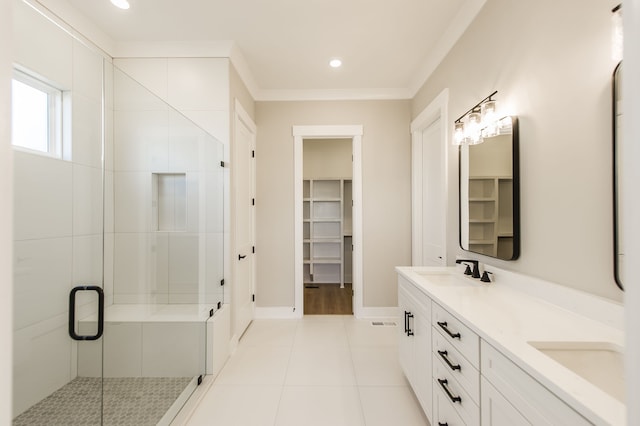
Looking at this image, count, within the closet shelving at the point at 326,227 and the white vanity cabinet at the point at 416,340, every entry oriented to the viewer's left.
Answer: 1

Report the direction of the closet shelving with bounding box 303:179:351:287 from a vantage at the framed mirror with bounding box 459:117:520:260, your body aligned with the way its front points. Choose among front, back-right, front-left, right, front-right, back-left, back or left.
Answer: right

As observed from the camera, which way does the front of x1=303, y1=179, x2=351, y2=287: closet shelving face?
facing the viewer

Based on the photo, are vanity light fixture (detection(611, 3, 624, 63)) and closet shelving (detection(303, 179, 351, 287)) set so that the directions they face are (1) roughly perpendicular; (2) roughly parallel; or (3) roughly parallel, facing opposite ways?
roughly perpendicular

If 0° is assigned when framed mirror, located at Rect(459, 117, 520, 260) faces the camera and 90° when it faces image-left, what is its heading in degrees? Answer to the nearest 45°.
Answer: approximately 45°

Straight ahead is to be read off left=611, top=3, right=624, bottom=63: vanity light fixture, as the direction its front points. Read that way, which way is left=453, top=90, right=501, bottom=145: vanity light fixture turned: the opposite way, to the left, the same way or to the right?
the same way

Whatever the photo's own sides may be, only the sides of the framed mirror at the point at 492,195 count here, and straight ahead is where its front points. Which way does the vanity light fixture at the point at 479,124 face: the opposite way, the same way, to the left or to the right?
the same way

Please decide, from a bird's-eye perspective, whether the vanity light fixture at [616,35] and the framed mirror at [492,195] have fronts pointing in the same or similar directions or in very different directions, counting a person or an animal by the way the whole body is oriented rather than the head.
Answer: same or similar directions

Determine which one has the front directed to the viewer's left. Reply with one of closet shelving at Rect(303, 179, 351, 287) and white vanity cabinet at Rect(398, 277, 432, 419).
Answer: the white vanity cabinet

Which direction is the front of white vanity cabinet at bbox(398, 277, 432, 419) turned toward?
to the viewer's left

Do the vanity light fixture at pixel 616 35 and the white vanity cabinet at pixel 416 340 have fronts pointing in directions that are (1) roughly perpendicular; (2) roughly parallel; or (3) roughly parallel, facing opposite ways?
roughly parallel

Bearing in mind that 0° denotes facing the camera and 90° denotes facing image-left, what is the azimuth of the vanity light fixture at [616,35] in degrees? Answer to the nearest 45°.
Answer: approximately 45°
